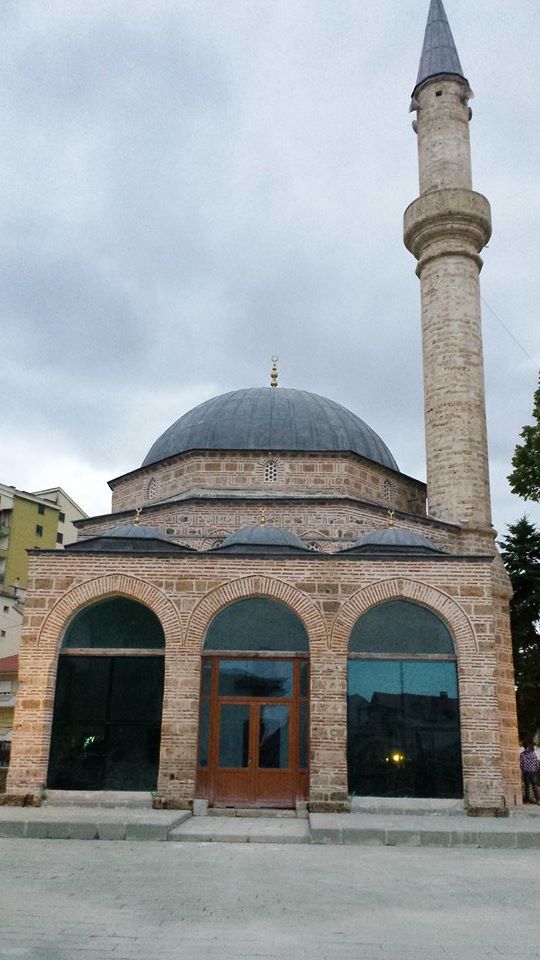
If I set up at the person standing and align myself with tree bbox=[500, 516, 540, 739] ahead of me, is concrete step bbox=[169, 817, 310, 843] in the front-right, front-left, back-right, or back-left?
back-left

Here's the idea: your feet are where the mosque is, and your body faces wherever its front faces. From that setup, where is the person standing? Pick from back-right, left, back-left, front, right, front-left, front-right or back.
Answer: back-left

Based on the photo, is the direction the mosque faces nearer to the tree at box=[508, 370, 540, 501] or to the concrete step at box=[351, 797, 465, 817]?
the concrete step

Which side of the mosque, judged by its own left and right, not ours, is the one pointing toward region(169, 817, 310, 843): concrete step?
front

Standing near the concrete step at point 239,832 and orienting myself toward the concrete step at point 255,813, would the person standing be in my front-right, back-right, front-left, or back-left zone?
front-right

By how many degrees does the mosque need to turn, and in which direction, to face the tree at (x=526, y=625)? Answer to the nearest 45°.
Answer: approximately 135° to its left

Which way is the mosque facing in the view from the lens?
facing the viewer

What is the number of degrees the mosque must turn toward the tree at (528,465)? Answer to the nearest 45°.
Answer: approximately 135° to its left

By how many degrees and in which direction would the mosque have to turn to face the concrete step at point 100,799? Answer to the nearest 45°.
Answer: approximately 90° to its right

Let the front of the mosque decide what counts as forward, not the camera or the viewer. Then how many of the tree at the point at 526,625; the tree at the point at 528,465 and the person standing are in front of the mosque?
0
